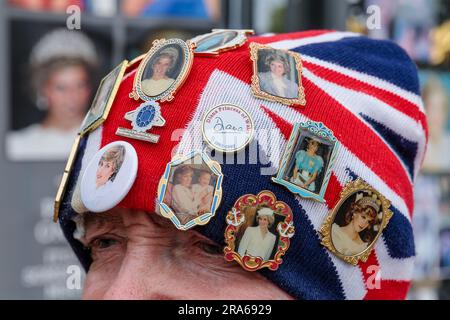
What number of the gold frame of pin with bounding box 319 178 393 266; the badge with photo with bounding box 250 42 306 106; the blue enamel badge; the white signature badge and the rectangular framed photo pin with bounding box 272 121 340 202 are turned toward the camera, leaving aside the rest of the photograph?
5

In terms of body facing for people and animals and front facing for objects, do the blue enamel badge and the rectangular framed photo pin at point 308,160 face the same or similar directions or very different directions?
same or similar directions

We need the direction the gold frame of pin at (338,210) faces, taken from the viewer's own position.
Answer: facing the viewer

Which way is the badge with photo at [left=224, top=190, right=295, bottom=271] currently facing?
toward the camera

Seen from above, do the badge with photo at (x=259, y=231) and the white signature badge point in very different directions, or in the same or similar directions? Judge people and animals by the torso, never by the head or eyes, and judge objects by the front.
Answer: same or similar directions

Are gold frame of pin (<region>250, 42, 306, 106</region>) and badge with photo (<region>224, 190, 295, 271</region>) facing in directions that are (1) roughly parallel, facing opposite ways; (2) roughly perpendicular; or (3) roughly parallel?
roughly parallel

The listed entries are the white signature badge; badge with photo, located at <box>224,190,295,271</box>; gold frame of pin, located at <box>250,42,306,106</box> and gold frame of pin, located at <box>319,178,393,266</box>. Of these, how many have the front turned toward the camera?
4

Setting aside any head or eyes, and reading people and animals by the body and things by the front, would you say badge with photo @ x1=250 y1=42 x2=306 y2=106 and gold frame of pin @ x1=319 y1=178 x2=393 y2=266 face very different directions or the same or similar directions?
same or similar directions

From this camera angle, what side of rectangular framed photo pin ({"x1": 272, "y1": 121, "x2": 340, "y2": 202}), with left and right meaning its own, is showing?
front

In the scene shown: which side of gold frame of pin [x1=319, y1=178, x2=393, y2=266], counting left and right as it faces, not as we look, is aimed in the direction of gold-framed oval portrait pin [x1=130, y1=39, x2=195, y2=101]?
right
